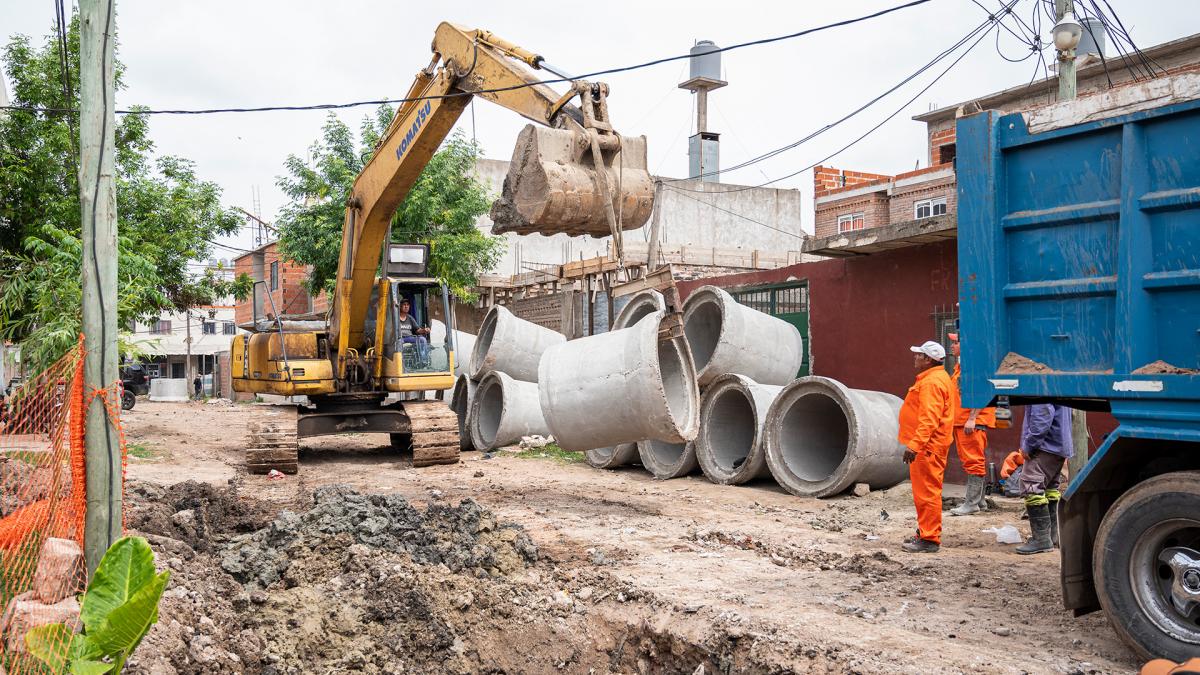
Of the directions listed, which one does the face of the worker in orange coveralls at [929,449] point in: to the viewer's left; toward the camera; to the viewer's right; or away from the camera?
to the viewer's left

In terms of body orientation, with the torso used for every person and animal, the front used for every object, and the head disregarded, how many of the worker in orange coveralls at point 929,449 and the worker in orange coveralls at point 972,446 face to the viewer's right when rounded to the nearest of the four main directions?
0

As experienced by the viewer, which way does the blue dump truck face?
facing to the right of the viewer

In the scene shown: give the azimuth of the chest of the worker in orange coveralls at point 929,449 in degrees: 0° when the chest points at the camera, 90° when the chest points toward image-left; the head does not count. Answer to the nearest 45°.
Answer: approximately 90°

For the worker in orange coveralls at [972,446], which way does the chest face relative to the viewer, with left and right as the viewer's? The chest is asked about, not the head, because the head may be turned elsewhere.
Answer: facing to the left of the viewer

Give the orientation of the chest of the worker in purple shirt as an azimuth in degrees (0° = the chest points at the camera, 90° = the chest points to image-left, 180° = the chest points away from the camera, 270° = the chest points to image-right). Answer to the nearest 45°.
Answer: approximately 90°

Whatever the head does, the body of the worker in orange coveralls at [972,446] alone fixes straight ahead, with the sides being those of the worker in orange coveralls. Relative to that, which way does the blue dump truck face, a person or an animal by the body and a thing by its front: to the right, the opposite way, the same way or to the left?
the opposite way

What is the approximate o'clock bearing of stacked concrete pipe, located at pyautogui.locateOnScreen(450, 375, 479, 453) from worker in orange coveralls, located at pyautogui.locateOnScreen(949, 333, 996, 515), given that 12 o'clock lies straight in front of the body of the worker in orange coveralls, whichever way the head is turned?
The stacked concrete pipe is roughly at 1 o'clock from the worker in orange coveralls.

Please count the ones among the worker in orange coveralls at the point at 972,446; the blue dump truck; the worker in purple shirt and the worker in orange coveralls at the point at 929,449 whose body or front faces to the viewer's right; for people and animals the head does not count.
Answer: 1

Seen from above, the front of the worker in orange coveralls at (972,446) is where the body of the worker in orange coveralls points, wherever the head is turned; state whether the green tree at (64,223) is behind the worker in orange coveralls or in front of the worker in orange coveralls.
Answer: in front

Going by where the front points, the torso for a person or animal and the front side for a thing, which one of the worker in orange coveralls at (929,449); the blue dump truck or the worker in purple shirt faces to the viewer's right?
the blue dump truck

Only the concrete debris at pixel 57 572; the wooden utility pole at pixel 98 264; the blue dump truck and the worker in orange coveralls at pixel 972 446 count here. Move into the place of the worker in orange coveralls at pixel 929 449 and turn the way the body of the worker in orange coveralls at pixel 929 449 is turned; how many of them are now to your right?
1

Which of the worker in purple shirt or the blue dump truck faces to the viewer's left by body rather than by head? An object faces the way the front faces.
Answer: the worker in purple shirt

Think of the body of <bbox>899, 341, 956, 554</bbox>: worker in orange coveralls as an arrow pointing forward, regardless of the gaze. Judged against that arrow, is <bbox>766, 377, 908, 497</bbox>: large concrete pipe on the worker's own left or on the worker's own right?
on the worker's own right
